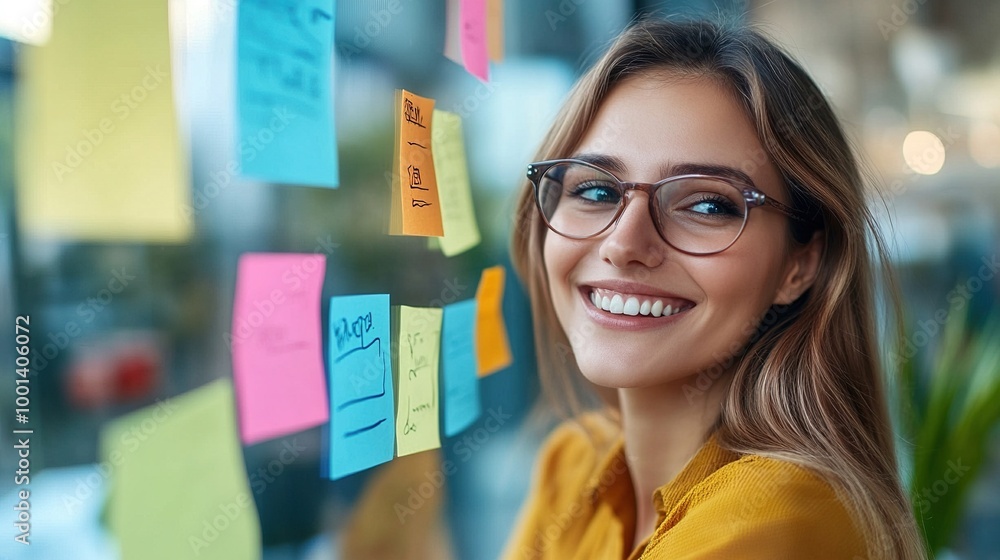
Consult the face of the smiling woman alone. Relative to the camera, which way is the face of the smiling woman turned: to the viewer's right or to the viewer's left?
to the viewer's left

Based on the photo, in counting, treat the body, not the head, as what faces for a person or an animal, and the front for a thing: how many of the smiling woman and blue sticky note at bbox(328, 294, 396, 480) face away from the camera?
0

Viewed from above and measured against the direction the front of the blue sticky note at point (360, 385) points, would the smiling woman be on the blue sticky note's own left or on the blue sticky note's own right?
on the blue sticky note's own left

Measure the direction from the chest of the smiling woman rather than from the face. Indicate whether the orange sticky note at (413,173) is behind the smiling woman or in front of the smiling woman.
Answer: in front

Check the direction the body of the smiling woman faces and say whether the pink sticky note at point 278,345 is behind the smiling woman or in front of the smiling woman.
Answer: in front

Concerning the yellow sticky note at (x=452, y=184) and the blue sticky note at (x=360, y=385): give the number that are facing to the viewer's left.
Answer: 0

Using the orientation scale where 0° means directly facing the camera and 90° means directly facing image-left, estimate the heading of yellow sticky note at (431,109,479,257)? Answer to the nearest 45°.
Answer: approximately 315°
